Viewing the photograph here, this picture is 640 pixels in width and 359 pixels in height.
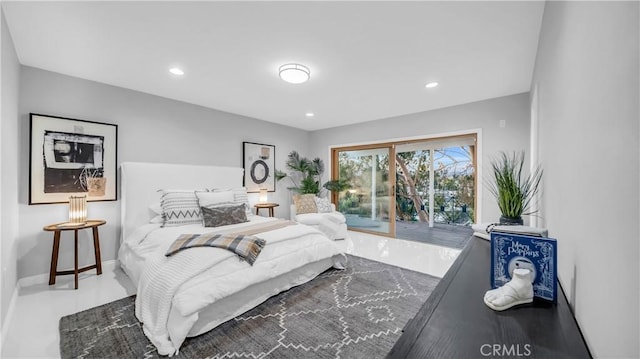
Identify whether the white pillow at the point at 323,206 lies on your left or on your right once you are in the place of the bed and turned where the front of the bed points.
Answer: on your left

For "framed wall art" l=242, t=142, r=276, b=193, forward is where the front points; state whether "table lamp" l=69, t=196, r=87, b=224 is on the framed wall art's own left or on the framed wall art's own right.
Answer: on the framed wall art's own right

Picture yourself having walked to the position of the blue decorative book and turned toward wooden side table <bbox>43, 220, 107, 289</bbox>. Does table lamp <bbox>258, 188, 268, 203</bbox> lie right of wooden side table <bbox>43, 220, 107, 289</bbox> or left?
right

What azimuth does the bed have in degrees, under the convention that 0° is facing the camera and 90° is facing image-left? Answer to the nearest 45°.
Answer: approximately 315°

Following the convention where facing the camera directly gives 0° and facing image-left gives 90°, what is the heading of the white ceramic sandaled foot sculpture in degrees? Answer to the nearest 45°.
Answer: approximately 45°
